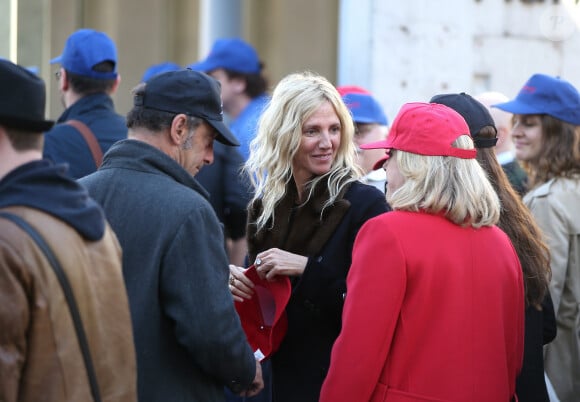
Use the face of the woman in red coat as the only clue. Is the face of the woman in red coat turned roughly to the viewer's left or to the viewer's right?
to the viewer's left

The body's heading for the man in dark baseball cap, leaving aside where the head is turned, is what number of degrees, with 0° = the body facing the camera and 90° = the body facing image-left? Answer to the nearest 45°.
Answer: approximately 225°

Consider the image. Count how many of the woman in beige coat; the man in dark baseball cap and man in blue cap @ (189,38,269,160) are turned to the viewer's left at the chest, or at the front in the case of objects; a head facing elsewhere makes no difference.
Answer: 2

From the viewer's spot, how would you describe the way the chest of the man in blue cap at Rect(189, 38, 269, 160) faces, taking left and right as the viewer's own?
facing to the left of the viewer

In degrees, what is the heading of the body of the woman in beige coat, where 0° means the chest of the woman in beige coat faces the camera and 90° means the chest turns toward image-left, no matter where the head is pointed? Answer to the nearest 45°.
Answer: approximately 90°

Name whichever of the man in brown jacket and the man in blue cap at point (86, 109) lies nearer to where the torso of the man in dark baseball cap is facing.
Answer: the man in blue cap

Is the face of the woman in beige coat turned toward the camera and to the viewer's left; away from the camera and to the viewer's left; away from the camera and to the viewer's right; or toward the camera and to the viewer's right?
toward the camera and to the viewer's left

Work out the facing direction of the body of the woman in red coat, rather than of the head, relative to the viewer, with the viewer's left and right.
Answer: facing away from the viewer and to the left of the viewer

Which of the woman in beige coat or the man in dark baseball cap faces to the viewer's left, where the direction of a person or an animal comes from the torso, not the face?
the woman in beige coat

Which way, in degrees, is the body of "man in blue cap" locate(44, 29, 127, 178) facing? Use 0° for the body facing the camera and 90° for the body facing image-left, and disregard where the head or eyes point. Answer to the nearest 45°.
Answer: approximately 135°

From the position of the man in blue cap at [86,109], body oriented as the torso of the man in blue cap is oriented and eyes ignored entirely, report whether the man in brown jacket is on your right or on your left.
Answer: on your left

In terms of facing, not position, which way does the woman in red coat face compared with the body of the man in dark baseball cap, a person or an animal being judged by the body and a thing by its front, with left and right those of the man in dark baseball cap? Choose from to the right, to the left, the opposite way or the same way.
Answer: to the left
